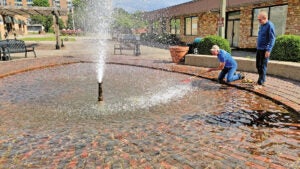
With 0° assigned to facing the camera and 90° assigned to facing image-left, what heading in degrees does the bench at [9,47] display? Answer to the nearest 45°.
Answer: approximately 315°

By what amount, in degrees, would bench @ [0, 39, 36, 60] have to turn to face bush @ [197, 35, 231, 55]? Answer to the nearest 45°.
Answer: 0° — it already faces it

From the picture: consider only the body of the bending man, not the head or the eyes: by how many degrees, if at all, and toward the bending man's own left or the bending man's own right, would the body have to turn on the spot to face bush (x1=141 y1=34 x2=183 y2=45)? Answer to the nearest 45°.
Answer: approximately 90° to the bending man's own right

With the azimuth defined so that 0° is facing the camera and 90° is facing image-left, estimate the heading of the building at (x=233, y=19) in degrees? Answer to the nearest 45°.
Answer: approximately 45°

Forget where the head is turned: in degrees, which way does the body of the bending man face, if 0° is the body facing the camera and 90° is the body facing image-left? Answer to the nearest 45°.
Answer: approximately 90°

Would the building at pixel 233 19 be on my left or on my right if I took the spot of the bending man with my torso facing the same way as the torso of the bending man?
on my right

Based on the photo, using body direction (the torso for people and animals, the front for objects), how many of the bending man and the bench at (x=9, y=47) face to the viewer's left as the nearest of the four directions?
1

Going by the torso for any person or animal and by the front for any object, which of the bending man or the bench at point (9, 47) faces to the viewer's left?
the bending man

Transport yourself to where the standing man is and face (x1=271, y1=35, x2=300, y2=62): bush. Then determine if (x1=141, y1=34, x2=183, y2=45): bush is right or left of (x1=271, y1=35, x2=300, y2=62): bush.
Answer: left
